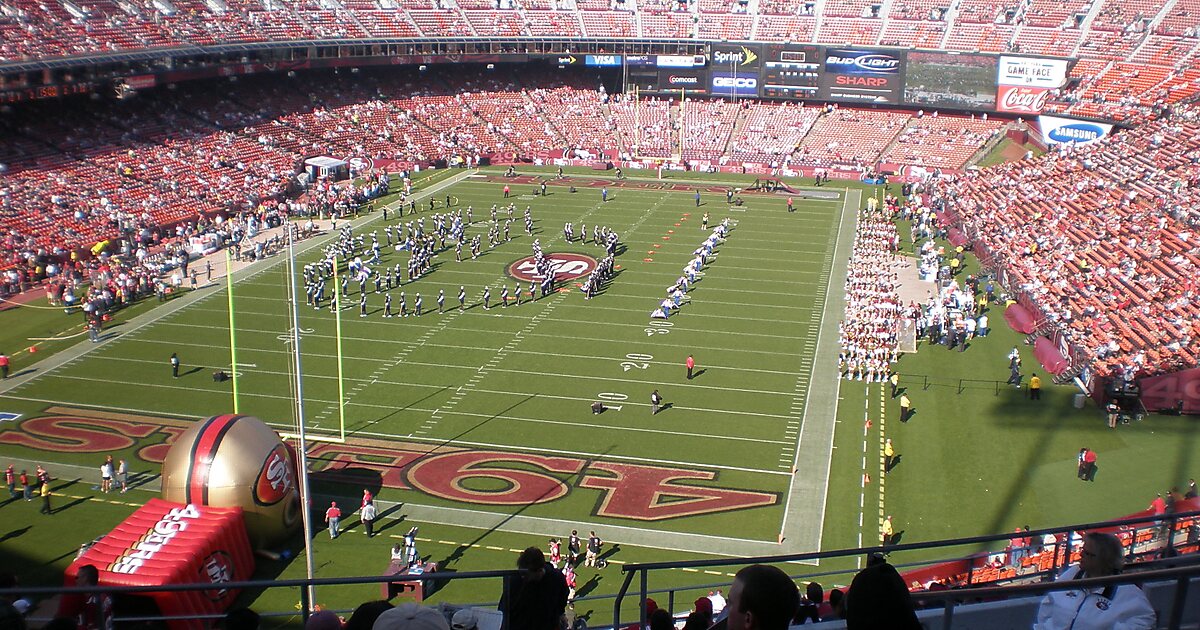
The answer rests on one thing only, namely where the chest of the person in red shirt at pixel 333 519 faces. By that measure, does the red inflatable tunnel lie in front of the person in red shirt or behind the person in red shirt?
behind

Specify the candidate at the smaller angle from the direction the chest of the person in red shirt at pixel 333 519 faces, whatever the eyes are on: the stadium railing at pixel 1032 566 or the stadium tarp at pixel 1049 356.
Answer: the stadium tarp

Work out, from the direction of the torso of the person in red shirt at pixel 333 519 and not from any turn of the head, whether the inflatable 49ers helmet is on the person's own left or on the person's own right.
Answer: on the person's own left

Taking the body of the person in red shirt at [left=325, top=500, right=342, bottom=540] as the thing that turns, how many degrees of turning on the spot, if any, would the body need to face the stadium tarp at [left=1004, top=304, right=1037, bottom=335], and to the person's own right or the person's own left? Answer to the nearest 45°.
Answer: approximately 90° to the person's own right

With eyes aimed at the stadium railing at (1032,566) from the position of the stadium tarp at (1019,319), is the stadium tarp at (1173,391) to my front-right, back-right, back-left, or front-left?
front-left

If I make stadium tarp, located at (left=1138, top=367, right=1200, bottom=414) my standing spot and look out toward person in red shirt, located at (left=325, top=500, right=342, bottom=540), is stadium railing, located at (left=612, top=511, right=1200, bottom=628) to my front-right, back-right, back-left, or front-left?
front-left

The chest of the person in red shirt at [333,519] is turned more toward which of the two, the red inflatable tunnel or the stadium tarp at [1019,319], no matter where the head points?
the stadium tarp

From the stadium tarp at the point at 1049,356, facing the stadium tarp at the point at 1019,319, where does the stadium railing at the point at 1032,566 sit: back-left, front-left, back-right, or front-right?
back-left

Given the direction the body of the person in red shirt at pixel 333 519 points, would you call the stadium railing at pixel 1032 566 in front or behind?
behind

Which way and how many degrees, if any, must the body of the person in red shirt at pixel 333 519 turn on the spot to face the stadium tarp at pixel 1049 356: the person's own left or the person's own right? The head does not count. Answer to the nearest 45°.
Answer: approximately 90° to the person's own right

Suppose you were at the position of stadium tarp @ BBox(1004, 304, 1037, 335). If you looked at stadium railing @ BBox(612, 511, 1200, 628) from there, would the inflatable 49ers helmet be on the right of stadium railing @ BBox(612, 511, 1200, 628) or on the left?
right

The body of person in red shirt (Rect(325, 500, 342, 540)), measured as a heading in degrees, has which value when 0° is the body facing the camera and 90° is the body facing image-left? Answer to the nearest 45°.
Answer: approximately 180°

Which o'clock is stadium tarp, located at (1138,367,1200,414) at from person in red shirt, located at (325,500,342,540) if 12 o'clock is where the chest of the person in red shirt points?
The stadium tarp is roughly at 3 o'clock from the person in red shirt.
